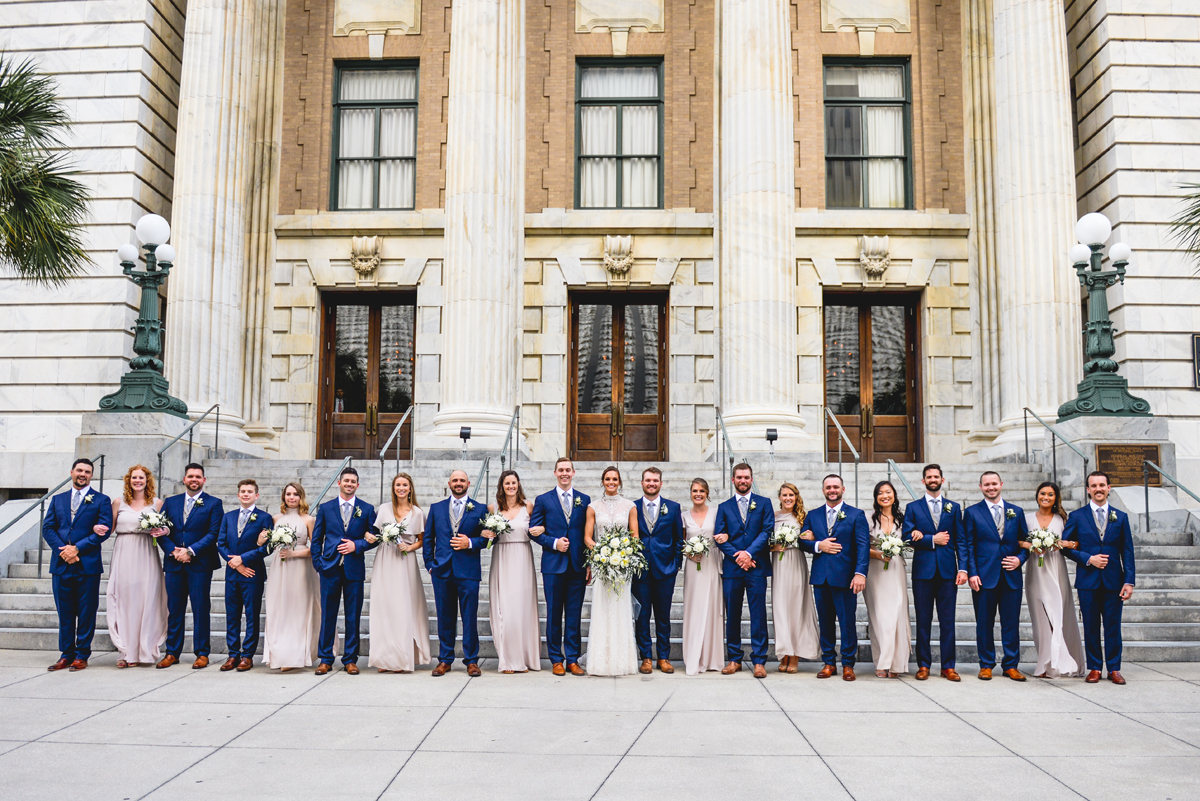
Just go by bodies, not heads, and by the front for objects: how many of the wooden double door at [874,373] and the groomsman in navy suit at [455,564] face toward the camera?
2

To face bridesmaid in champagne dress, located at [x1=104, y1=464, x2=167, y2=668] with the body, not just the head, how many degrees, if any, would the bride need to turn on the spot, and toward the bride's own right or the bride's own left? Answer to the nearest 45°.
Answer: approximately 90° to the bride's own right

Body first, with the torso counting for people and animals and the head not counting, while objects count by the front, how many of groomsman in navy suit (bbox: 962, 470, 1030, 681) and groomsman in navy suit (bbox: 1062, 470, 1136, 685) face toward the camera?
2

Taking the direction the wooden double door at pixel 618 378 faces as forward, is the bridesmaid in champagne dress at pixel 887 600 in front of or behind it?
in front

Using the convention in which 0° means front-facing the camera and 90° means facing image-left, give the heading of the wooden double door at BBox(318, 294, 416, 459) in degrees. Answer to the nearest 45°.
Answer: approximately 0°

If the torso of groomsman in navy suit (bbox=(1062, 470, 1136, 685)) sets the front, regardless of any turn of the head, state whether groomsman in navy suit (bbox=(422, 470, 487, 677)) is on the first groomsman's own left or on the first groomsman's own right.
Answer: on the first groomsman's own right

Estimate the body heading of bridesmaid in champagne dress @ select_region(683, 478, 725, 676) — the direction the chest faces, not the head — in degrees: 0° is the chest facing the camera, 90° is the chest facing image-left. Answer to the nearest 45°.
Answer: approximately 0°

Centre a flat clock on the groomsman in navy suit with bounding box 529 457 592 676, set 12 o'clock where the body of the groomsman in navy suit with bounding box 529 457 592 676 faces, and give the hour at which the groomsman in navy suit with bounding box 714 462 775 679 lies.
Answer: the groomsman in navy suit with bounding box 714 462 775 679 is roughly at 9 o'clock from the groomsman in navy suit with bounding box 529 457 592 676.

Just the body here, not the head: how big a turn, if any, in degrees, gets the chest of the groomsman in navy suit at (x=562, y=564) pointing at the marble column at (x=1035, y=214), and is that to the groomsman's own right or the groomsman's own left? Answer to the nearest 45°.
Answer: approximately 135° to the groomsman's own left
